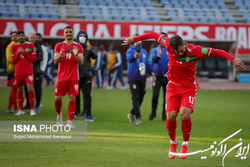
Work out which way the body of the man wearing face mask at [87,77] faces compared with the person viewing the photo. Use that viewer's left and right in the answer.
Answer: facing the viewer

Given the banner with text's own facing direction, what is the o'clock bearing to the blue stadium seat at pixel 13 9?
The blue stadium seat is roughly at 3 o'clock from the banner with text.

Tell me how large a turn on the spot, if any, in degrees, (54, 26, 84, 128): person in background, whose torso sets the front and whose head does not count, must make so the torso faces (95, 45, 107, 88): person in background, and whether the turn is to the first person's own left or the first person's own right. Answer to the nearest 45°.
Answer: approximately 180°

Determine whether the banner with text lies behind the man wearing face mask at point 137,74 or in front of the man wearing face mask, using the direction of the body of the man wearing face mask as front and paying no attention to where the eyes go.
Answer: behind

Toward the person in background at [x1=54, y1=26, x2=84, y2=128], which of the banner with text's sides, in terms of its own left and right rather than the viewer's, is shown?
front

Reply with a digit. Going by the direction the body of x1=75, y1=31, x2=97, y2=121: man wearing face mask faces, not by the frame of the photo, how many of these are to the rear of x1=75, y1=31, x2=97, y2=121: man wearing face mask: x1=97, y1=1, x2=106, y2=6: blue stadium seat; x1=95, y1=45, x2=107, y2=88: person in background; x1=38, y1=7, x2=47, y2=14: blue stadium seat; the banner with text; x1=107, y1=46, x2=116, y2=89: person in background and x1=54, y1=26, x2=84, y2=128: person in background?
5

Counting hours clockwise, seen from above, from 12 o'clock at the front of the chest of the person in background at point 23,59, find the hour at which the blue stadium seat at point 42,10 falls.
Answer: The blue stadium seat is roughly at 6 o'clock from the person in background.

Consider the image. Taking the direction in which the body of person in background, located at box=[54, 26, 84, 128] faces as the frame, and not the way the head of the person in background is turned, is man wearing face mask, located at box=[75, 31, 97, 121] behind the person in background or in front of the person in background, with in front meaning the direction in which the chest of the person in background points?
behind

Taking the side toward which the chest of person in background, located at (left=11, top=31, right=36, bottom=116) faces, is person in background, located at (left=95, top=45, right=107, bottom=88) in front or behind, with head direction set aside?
behind

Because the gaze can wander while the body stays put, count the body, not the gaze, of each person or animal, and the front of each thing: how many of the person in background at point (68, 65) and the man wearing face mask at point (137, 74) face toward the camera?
2

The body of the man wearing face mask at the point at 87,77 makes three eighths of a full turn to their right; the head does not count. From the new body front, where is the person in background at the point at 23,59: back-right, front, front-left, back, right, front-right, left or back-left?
front-left

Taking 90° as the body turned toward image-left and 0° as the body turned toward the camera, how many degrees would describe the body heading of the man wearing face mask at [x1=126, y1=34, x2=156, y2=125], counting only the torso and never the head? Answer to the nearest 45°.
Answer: approximately 0°

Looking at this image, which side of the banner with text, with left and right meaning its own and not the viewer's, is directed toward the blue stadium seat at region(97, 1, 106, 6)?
back

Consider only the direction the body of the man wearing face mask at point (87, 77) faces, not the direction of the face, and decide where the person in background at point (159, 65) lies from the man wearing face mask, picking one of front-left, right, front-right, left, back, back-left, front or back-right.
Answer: left

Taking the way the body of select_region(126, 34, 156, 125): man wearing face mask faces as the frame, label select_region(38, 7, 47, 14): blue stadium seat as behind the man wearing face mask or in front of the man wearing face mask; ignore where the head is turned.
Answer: behind

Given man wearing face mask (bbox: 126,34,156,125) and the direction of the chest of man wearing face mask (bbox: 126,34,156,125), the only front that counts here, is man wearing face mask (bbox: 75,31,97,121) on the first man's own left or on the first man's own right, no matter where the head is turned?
on the first man's own right

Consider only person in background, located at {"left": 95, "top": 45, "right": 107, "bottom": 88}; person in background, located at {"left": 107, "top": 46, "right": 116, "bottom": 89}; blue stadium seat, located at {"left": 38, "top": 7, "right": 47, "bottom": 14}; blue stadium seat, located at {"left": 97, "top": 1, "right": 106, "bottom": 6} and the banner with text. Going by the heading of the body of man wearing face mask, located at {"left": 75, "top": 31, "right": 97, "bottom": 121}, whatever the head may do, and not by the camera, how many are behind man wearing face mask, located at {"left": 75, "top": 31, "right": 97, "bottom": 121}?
5
